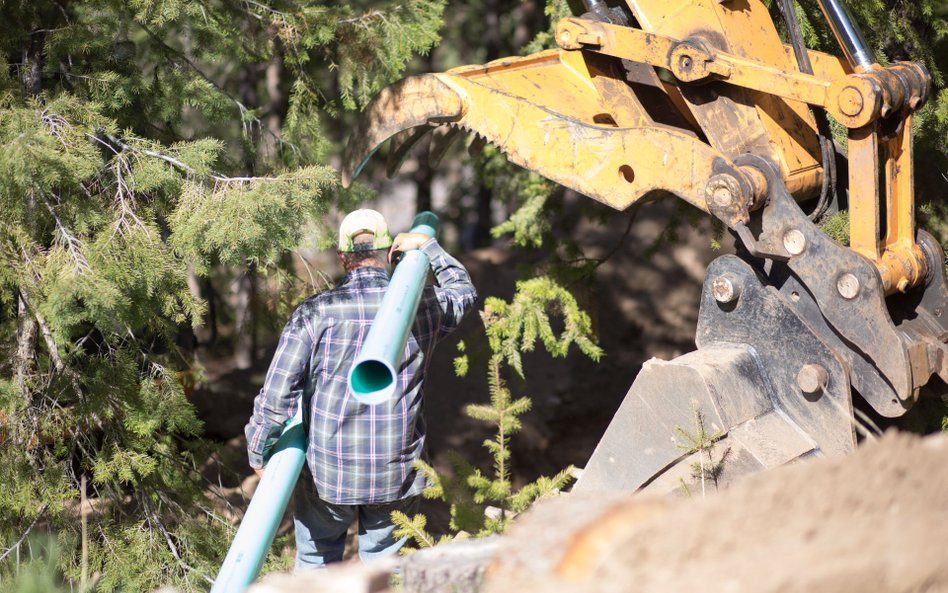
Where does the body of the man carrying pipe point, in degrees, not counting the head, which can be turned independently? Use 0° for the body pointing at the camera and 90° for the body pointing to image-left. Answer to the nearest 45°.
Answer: approximately 180°

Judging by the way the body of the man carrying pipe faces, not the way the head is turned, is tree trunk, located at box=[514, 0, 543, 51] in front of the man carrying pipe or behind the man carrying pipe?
in front

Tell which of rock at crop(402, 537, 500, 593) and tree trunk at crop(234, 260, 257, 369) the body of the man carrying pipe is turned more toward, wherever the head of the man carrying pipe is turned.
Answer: the tree trunk

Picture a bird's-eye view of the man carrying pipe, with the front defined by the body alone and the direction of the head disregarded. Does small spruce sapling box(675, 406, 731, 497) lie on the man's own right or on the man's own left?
on the man's own right

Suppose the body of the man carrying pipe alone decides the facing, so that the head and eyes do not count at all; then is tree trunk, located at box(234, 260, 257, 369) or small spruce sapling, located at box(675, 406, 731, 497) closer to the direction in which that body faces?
the tree trunk

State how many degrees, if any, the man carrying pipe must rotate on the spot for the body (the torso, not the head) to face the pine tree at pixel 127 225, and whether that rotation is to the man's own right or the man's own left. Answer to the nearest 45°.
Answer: approximately 45° to the man's own left

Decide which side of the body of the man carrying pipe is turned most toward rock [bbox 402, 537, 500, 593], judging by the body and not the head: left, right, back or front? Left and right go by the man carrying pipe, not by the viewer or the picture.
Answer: back

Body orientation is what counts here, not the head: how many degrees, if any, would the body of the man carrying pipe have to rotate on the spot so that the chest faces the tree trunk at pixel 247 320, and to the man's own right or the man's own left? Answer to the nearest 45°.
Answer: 0° — they already face it

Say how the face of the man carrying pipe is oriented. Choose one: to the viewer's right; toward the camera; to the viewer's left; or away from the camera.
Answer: away from the camera

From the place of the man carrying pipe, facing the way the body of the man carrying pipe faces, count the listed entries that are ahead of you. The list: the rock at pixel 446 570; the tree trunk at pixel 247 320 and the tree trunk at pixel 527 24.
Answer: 2
